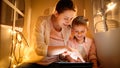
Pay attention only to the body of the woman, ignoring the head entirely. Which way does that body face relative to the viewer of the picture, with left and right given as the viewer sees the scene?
facing the viewer and to the right of the viewer

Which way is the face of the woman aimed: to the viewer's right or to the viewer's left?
to the viewer's right

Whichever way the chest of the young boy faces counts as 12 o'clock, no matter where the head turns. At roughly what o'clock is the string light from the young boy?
The string light is roughly at 3 o'clock from the young boy.

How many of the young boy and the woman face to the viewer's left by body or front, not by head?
0

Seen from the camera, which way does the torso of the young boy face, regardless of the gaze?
toward the camera
